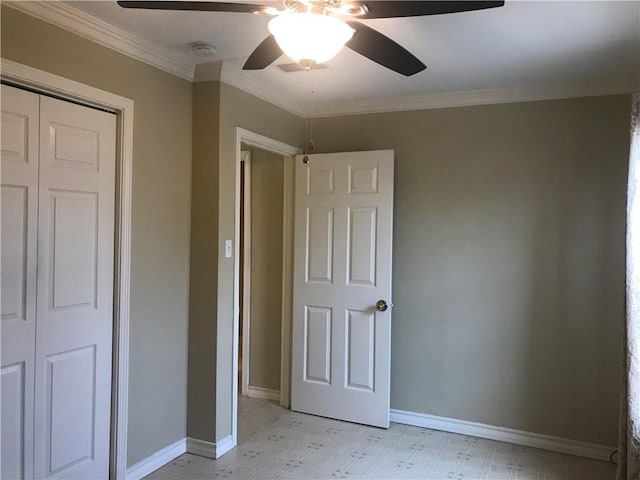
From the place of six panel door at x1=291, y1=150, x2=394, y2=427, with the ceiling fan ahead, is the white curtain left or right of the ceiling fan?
left

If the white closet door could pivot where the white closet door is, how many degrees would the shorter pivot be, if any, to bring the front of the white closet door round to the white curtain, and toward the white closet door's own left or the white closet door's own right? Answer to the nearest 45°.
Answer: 0° — it already faces it

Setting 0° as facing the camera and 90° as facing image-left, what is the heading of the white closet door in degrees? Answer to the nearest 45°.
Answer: approximately 315°

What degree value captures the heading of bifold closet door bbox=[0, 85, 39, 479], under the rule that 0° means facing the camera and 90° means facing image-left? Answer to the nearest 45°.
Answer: approximately 315°
